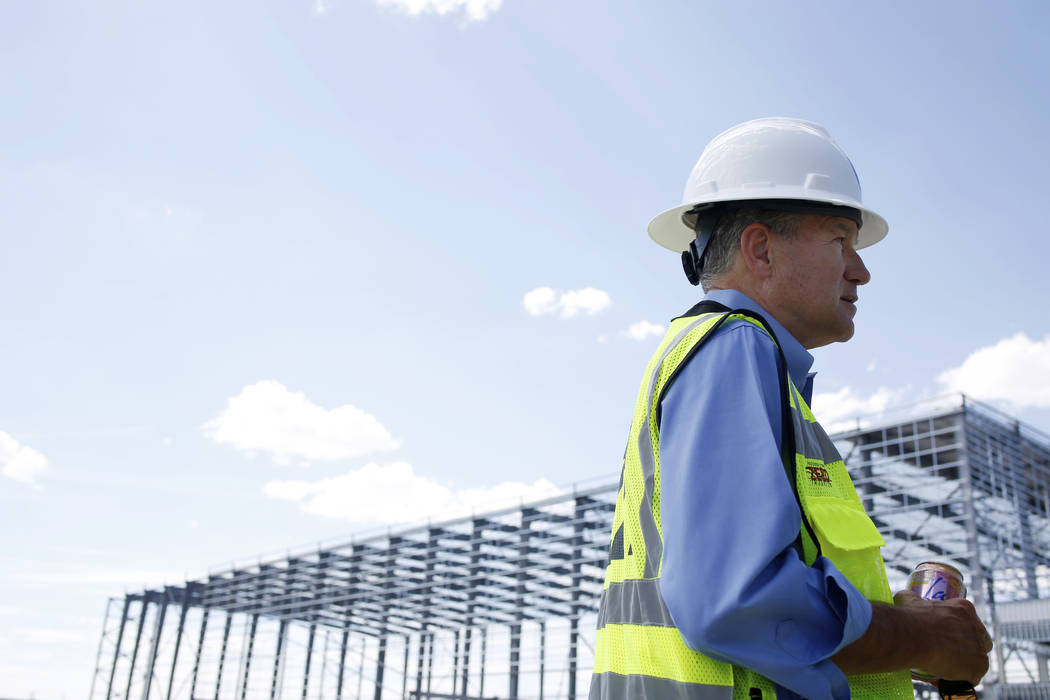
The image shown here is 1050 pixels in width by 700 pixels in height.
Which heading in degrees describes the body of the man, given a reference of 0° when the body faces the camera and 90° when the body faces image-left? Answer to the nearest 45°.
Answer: approximately 270°

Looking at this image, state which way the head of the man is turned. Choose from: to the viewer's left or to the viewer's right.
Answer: to the viewer's right
